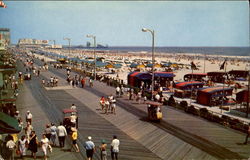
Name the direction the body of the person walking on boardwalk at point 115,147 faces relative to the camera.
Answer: away from the camera

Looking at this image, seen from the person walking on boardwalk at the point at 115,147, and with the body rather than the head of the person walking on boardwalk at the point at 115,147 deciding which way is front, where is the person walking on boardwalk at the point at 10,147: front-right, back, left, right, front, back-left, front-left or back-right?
left

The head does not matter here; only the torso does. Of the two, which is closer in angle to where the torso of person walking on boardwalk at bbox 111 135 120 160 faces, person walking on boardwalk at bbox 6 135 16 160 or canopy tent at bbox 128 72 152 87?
the canopy tent
